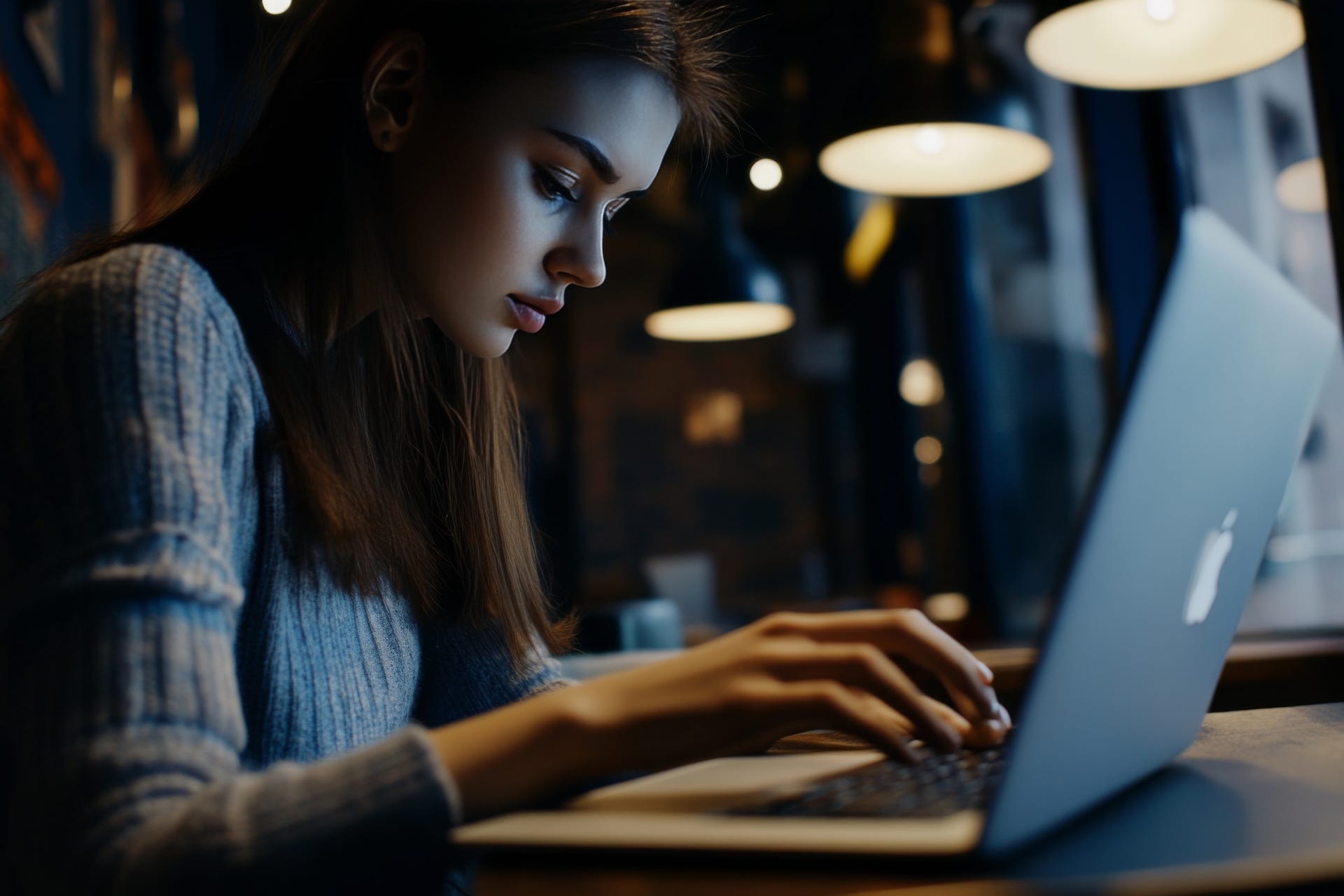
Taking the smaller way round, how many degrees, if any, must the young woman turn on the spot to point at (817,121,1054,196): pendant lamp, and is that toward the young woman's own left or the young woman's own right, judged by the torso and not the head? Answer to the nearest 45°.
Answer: approximately 90° to the young woman's own left

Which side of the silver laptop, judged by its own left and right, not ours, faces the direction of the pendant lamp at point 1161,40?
right

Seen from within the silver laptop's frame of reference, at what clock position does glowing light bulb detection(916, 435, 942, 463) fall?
The glowing light bulb is roughly at 3 o'clock from the silver laptop.

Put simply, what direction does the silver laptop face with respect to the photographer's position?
facing to the left of the viewer

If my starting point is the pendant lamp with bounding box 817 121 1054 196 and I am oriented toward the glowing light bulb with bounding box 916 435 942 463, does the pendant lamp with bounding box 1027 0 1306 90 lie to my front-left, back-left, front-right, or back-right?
back-right

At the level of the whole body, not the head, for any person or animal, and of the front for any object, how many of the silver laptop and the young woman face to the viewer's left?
1

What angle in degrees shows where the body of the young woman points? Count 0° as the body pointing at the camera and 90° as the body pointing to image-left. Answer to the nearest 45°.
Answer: approximately 315°
